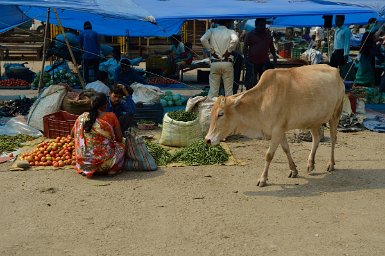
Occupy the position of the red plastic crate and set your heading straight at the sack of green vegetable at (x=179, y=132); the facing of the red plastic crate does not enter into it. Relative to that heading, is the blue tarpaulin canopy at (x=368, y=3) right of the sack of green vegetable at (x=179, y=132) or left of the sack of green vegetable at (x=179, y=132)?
left

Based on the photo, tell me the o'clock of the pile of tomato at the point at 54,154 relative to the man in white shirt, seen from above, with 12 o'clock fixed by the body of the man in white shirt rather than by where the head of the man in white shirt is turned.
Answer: The pile of tomato is roughly at 7 o'clock from the man in white shirt.

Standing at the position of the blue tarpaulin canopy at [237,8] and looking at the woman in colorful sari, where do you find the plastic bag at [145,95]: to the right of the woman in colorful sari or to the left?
right

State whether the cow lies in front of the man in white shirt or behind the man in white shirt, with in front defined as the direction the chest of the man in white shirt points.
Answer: behind

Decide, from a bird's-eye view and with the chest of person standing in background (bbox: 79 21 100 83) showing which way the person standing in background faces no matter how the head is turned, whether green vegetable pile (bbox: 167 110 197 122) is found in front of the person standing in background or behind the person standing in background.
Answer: behind

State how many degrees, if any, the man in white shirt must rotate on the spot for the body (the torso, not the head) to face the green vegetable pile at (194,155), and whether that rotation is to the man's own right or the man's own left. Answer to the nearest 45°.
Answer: approximately 180°

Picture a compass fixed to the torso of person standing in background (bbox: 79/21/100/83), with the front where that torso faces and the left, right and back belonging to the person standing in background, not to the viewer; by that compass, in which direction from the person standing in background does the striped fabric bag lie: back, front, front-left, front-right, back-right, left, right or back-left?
back

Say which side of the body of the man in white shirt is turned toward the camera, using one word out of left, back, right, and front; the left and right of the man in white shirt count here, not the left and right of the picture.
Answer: back

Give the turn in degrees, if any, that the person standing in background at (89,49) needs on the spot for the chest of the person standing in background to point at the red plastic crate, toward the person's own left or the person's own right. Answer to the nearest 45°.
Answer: approximately 180°
